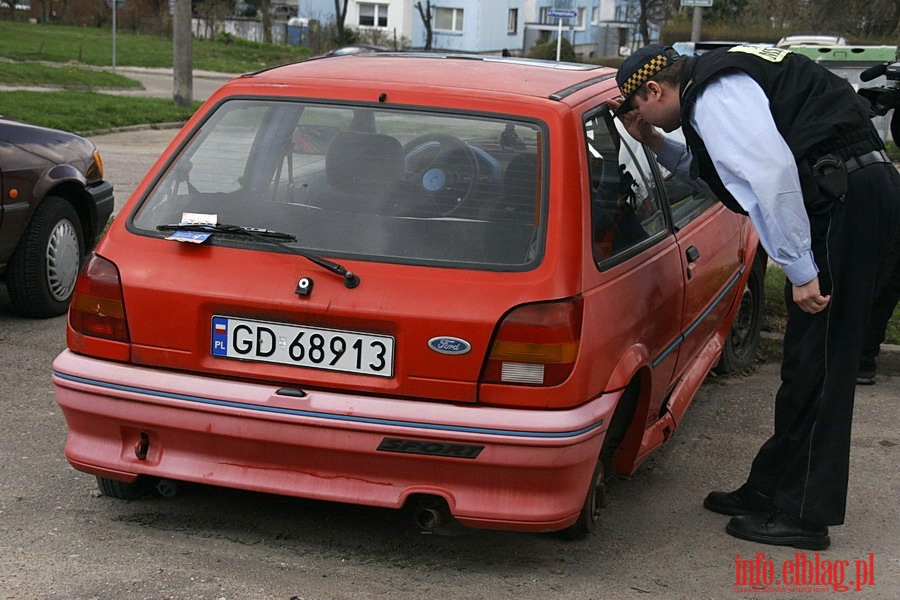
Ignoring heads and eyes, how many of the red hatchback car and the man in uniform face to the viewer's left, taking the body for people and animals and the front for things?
1

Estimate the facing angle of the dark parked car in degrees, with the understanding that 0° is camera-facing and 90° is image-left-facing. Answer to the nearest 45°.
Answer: approximately 225°

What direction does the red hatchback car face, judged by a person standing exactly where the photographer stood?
facing away from the viewer and to the right of the viewer

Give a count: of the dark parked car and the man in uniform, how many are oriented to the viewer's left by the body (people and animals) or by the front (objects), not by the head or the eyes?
1

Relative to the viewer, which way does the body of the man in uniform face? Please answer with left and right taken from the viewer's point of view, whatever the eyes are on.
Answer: facing to the left of the viewer

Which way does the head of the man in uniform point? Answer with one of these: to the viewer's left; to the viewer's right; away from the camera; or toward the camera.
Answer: to the viewer's left

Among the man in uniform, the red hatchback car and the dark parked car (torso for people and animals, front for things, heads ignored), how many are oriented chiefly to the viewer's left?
1
